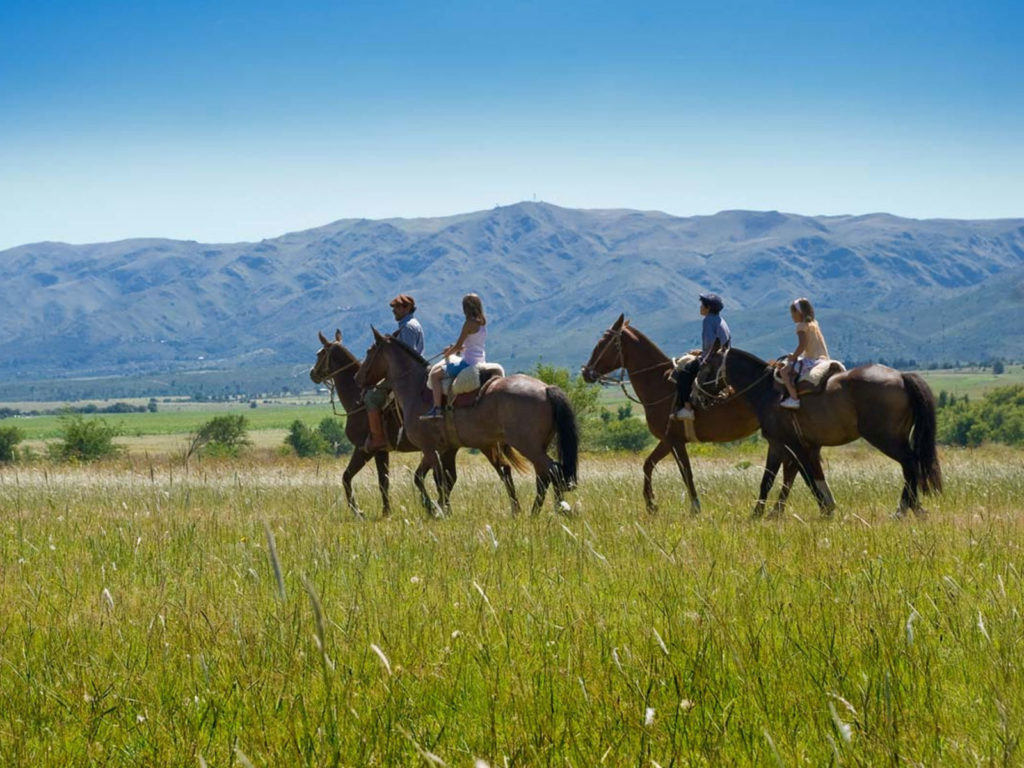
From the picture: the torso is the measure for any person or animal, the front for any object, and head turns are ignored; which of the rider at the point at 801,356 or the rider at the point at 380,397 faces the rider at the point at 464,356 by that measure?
the rider at the point at 801,356

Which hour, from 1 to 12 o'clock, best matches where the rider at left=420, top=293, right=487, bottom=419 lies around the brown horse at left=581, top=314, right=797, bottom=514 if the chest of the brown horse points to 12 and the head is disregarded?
The rider is roughly at 11 o'clock from the brown horse.

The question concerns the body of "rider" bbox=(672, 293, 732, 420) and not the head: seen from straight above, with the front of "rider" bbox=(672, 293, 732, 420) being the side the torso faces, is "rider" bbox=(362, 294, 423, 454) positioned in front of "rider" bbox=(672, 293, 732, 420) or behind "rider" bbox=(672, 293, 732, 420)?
in front

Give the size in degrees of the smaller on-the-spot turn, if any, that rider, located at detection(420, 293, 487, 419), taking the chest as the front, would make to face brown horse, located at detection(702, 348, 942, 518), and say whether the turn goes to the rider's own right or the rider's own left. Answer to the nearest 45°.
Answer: approximately 180°

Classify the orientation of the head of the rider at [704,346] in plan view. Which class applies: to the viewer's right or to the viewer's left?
to the viewer's left

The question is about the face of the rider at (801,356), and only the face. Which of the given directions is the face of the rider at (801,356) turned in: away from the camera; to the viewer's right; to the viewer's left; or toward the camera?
to the viewer's left

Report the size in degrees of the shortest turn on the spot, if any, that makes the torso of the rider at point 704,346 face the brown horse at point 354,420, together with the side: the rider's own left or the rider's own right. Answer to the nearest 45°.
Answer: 0° — they already face it

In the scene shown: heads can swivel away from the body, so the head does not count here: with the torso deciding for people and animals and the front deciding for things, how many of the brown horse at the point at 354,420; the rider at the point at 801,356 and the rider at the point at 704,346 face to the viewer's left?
3

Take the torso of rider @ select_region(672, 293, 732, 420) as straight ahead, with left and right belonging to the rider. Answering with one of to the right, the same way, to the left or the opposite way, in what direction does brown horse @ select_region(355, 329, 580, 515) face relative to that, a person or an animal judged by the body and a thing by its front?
the same way

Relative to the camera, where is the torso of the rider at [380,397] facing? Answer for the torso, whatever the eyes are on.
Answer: to the viewer's left

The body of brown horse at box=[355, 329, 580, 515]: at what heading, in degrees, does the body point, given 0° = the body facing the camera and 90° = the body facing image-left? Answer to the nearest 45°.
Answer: approximately 90°

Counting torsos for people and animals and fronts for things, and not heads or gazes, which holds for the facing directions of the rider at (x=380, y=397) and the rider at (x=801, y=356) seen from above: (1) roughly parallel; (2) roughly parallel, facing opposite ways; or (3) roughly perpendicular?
roughly parallel

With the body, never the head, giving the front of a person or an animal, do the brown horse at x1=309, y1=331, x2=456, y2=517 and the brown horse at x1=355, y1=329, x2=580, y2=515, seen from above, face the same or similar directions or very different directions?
same or similar directions

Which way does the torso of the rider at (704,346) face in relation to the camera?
to the viewer's left

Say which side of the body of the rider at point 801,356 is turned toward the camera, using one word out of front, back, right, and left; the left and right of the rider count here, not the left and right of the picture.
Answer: left

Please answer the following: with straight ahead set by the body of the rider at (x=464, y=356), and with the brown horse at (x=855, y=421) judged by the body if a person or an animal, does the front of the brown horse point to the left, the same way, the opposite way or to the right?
the same way

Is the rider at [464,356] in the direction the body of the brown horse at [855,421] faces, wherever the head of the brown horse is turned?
yes
